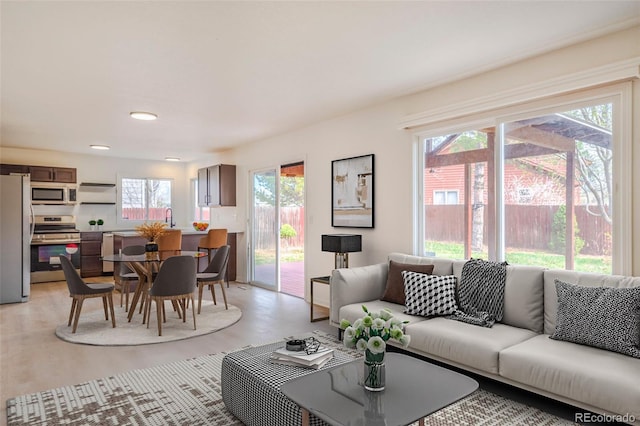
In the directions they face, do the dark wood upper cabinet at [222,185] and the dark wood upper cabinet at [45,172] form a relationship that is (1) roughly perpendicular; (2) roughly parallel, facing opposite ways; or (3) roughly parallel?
roughly perpendicular

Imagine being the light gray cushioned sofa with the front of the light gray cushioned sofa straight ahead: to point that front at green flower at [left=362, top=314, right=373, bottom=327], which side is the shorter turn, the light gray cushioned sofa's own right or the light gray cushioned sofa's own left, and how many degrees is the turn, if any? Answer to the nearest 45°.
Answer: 0° — it already faces it

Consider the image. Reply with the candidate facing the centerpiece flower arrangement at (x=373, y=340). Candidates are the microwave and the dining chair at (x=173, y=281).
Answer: the microwave

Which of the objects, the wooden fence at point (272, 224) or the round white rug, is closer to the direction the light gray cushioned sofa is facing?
the round white rug

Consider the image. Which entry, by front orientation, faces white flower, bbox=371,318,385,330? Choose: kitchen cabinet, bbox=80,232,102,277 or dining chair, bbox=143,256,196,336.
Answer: the kitchen cabinet

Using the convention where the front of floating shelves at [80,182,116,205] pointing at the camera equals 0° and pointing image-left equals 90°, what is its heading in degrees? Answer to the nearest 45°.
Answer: approximately 0°

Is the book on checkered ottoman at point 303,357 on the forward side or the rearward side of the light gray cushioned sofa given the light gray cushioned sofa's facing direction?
on the forward side
